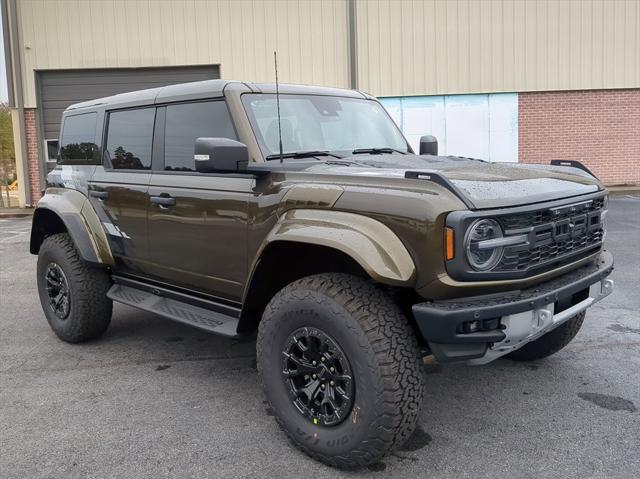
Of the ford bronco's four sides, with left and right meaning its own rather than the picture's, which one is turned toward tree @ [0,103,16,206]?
back

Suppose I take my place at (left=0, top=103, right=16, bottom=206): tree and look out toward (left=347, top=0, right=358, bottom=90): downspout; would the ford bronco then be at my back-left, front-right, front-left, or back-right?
front-right

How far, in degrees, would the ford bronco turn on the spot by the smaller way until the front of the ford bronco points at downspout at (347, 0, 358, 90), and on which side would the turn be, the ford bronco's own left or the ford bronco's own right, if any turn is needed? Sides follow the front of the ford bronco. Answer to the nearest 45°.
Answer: approximately 135° to the ford bronco's own left

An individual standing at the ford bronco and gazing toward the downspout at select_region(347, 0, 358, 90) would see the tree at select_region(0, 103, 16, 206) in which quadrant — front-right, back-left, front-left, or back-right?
front-left

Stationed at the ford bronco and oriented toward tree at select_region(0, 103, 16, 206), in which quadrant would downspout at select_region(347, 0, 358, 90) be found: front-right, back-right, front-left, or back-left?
front-right

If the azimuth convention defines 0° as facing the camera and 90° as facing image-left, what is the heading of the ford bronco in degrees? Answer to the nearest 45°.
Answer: approximately 315°
